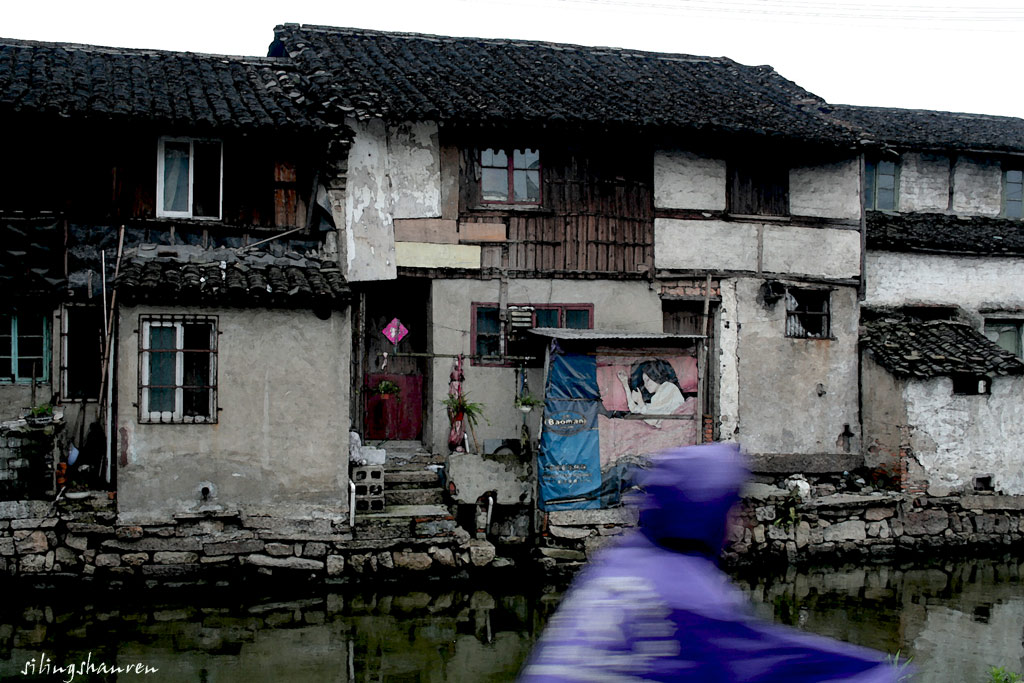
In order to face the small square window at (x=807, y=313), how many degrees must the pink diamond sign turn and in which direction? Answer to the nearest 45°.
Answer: approximately 90° to its left

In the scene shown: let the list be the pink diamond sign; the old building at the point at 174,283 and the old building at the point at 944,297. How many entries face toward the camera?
3

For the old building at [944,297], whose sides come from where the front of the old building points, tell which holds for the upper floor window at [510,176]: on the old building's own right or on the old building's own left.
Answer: on the old building's own right

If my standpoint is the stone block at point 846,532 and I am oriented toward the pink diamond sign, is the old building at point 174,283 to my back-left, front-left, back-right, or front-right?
front-left

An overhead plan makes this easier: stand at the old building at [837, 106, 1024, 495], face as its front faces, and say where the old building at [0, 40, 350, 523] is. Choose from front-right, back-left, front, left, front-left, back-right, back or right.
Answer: front-right

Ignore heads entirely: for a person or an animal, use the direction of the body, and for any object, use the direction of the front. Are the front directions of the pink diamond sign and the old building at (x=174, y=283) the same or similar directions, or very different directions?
same or similar directions

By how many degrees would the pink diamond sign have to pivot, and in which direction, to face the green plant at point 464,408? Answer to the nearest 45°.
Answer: approximately 45° to its left

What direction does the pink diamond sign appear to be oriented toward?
toward the camera

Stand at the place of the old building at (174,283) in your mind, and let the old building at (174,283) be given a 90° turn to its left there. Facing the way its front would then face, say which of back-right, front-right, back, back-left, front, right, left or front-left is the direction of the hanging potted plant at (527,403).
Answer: front

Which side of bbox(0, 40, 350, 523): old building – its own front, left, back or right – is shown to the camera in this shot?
front

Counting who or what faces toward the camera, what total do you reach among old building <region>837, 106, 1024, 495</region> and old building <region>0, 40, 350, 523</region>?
2

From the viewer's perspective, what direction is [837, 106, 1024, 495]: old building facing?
toward the camera
